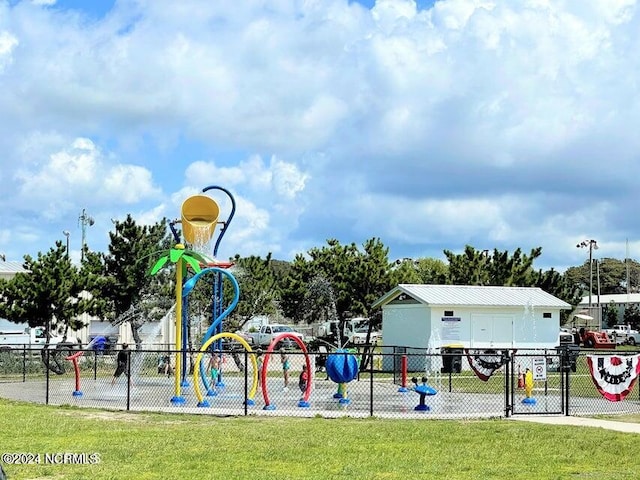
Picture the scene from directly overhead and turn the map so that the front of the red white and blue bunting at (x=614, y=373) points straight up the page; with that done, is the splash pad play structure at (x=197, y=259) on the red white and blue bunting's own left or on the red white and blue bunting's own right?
on the red white and blue bunting's own right

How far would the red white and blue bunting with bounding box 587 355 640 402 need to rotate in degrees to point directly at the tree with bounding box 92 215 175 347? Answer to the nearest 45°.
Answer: approximately 135° to its right

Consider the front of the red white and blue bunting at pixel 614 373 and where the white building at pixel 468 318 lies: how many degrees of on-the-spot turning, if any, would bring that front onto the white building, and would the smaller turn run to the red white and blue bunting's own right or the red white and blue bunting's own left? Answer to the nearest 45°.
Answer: approximately 180°

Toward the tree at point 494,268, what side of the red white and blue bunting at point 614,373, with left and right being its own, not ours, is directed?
back

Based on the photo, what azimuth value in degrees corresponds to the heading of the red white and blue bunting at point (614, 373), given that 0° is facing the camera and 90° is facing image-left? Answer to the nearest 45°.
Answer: approximately 0°

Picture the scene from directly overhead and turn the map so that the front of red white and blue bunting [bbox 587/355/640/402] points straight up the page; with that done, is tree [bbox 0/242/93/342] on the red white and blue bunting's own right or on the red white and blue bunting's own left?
on the red white and blue bunting's own right

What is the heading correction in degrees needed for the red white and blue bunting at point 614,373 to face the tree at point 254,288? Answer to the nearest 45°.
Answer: approximately 135° to its right
